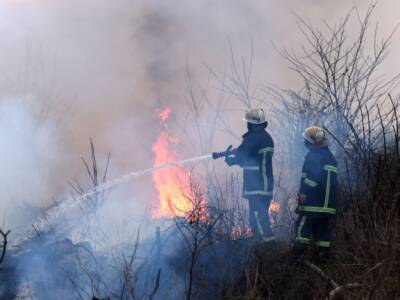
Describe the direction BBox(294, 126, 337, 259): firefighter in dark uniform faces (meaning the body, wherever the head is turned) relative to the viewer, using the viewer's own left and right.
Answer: facing away from the viewer and to the left of the viewer

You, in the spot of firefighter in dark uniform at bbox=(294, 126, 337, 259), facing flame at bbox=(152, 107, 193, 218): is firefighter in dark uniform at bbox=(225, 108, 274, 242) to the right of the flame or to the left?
left

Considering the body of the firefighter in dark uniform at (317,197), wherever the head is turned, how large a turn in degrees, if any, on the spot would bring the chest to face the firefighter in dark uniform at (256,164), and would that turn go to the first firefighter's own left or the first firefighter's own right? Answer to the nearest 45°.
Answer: approximately 45° to the first firefighter's own left

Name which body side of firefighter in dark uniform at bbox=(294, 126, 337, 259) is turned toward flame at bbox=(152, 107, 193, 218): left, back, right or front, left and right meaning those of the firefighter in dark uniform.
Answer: front
